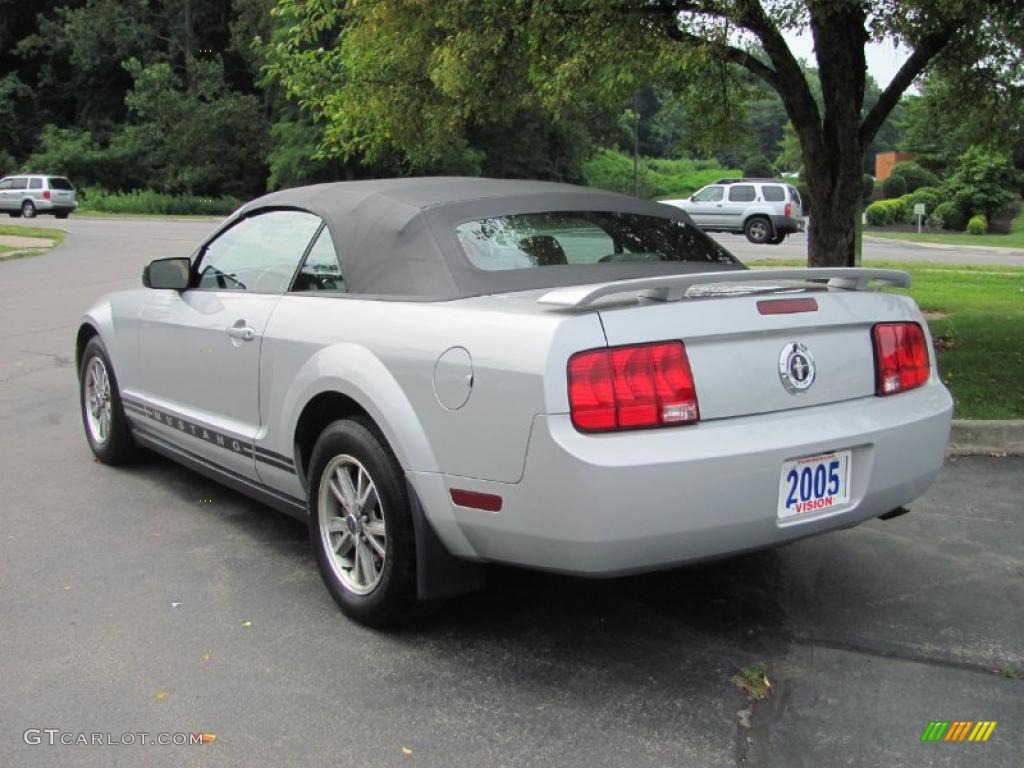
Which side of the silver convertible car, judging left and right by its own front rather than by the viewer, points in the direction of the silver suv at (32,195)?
front

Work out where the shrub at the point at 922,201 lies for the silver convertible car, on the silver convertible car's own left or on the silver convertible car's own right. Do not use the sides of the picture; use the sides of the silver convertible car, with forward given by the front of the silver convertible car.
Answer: on the silver convertible car's own right

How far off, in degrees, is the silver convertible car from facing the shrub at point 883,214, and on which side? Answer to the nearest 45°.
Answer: approximately 45° to its right

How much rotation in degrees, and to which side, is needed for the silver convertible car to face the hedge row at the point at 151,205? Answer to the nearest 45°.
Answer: approximately 45° to its right

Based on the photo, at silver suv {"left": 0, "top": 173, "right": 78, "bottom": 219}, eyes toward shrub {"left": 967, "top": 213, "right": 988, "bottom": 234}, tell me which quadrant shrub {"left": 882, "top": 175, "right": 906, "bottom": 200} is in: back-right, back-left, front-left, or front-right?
front-left

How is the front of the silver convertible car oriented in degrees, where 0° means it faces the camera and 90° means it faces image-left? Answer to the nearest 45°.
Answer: approximately 135°

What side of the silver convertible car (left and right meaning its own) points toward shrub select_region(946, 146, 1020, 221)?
right

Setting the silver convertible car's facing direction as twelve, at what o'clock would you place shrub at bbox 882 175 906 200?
The shrub is roughly at 2 o'clock from the silver convertible car.

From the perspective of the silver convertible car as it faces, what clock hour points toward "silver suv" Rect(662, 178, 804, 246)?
The silver suv is roughly at 2 o'clock from the silver convertible car.

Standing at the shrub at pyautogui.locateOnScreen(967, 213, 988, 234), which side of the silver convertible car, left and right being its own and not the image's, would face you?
right

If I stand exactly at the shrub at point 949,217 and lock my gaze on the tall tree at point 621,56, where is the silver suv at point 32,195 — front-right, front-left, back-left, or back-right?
front-right
